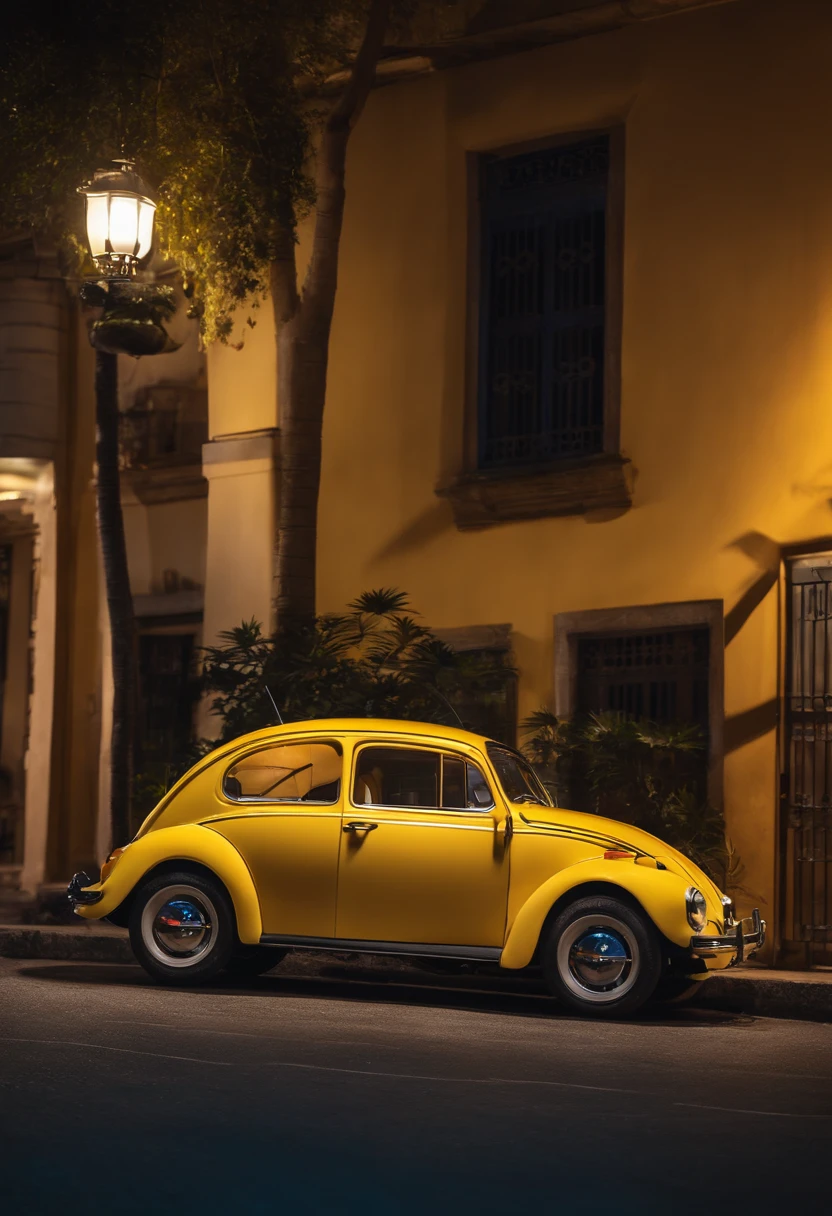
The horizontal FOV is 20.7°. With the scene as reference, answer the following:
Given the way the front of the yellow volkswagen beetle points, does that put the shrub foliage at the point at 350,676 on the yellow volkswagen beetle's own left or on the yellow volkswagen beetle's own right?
on the yellow volkswagen beetle's own left

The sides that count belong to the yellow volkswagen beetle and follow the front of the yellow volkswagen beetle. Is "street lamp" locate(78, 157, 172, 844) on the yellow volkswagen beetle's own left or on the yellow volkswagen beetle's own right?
on the yellow volkswagen beetle's own left

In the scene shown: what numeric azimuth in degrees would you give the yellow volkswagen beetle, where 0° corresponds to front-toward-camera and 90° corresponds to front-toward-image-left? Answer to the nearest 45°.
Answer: approximately 270°

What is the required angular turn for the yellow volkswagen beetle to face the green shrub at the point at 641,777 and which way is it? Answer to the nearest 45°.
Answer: approximately 45° to its left

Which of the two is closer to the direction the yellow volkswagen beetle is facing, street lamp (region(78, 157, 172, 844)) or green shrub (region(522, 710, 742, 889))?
the green shrub
